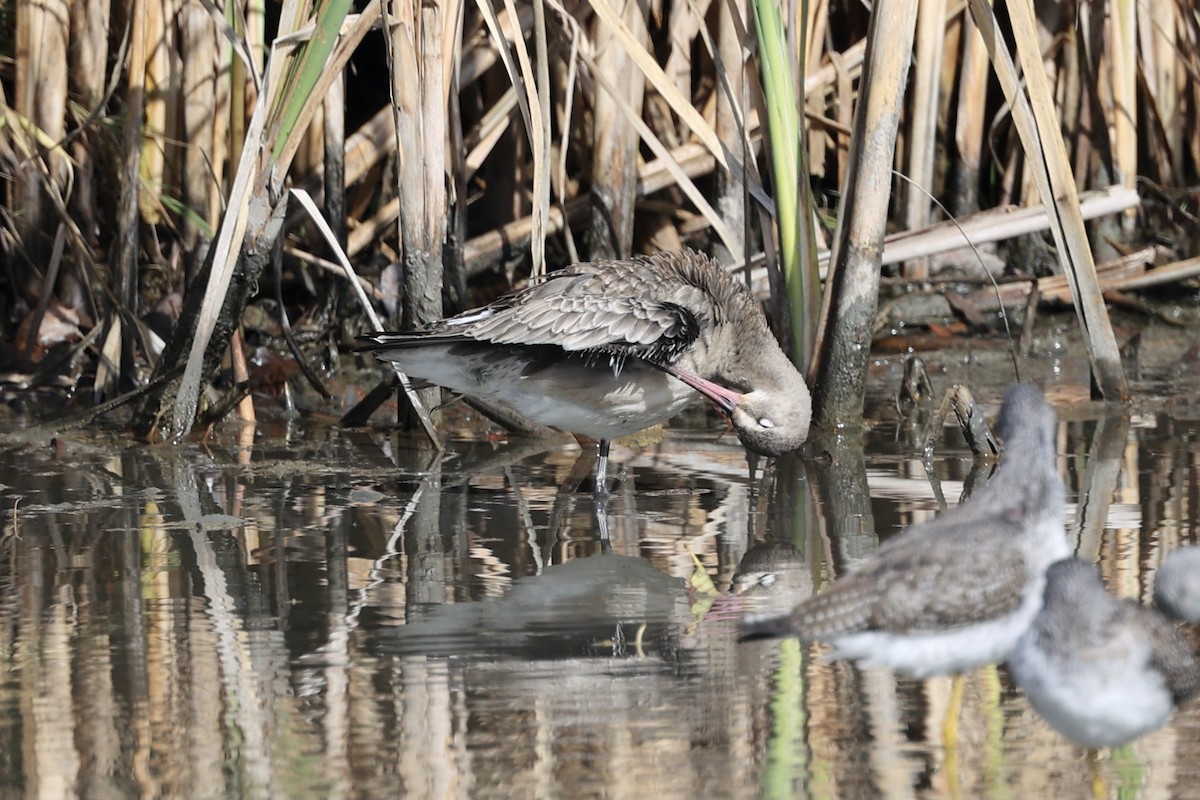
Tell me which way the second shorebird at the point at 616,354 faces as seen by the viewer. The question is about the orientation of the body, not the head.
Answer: to the viewer's right
